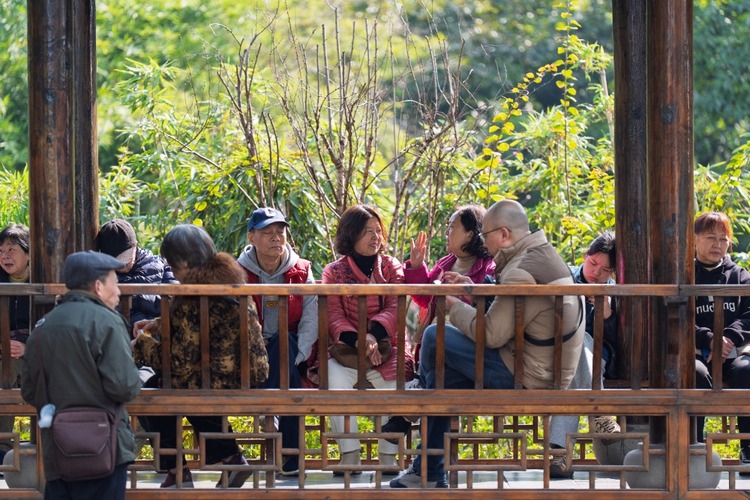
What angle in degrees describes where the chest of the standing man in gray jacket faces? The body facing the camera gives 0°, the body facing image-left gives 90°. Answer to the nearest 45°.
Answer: approximately 225°

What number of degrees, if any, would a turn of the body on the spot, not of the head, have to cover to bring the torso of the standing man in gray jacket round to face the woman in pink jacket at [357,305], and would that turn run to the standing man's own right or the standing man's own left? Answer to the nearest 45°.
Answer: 0° — they already face them

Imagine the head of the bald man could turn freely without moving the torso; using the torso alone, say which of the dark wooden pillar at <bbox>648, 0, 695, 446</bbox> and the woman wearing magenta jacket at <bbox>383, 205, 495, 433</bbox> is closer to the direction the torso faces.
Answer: the woman wearing magenta jacket

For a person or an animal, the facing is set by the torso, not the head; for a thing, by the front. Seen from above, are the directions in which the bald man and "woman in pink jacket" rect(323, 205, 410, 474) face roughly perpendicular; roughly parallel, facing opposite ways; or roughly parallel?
roughly perpendicular

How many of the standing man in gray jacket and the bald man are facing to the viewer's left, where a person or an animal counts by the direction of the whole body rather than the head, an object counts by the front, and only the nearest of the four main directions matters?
1

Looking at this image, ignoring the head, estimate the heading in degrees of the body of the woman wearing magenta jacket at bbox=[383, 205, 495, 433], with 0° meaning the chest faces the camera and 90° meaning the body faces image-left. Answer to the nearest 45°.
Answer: approximately 45°

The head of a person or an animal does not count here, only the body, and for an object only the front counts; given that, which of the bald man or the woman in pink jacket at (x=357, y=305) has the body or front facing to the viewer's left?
the bald man

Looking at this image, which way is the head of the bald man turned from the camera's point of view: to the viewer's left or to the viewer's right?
to the viewer's left

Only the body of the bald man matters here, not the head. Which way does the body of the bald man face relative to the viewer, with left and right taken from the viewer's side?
facing to the left of the viewer

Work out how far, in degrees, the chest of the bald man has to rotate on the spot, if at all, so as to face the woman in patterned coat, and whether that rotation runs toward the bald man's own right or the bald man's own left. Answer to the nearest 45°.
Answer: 0° — they already face them
